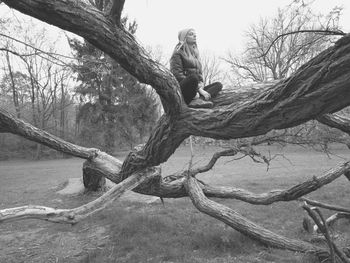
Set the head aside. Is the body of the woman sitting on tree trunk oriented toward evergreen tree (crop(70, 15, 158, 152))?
no

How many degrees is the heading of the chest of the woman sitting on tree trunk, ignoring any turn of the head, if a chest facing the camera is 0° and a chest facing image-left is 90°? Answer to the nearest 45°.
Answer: approximately 315°
